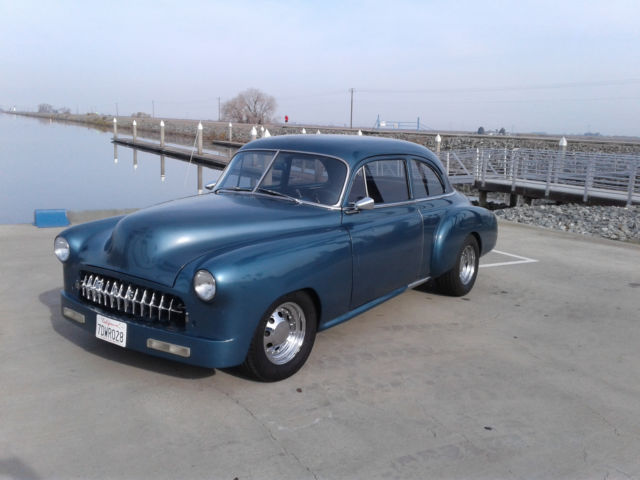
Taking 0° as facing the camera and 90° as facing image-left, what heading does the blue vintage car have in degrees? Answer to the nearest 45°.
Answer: approximately 45°

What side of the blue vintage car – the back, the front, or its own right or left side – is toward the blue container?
right

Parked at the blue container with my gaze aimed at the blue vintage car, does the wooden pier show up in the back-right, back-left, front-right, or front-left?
back-left

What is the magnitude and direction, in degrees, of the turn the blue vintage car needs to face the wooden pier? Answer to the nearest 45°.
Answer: approximately 135° to its right
